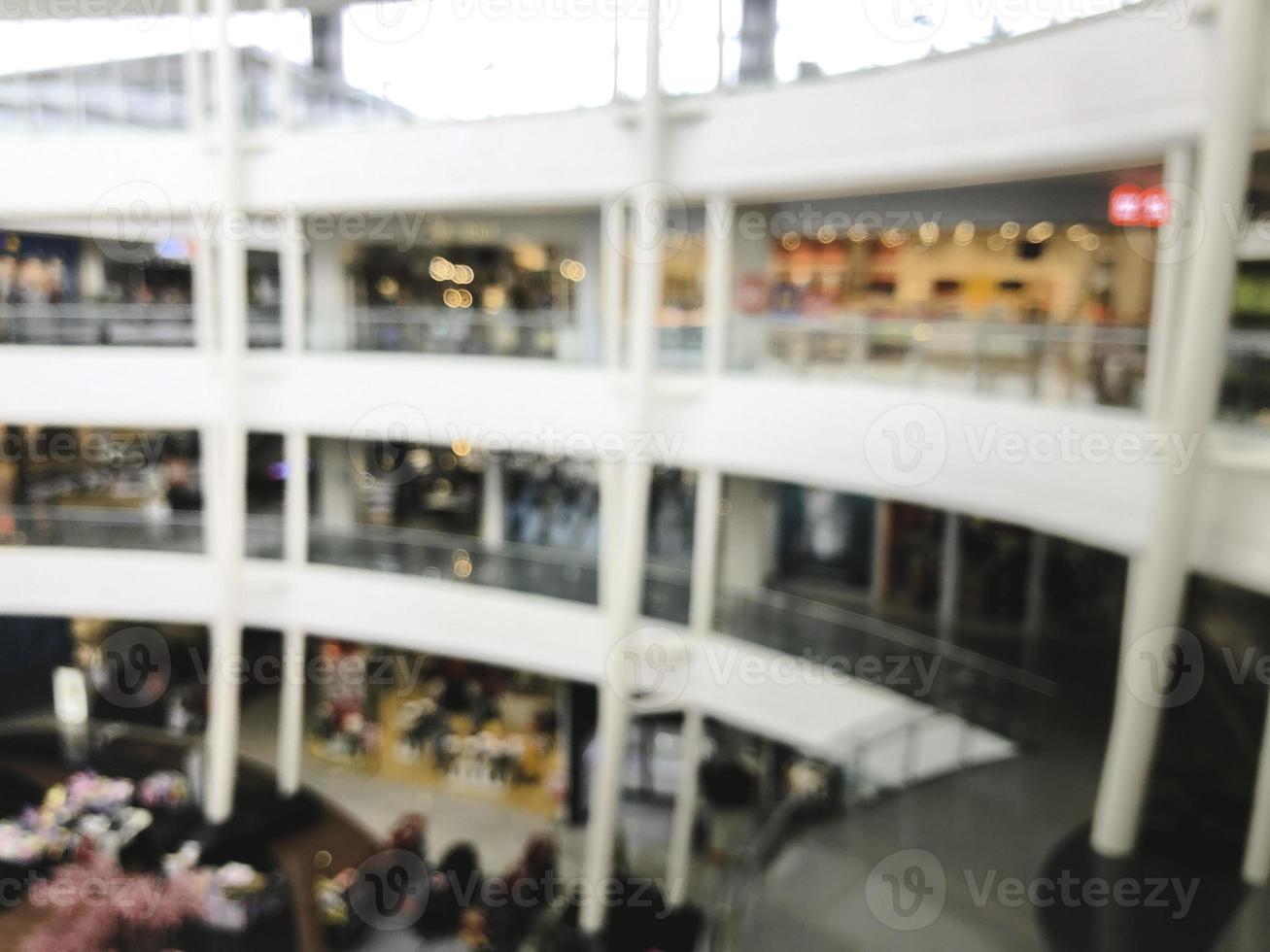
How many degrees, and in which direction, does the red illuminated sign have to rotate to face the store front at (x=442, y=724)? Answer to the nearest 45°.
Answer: approximately 90° to its right

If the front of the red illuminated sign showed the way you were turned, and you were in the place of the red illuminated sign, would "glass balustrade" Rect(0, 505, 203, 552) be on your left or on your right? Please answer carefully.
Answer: on your right

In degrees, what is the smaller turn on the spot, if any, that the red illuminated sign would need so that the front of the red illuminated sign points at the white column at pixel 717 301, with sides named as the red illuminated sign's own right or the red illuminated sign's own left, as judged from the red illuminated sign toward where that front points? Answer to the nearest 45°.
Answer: approximately 45° to the red illuminated sign's own right

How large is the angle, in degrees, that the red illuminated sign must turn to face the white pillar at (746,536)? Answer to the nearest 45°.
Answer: approximately 90° to its right

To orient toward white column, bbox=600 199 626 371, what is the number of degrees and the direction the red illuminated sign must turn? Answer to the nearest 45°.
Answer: approximately 45° to its right

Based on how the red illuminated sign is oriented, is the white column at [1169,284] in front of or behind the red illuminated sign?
in front

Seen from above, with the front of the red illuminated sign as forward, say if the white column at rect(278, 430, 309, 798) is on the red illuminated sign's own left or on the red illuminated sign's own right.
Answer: on the red illuminated sign's own right

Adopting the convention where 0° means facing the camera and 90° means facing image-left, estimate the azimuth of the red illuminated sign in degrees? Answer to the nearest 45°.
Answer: approximately 0°

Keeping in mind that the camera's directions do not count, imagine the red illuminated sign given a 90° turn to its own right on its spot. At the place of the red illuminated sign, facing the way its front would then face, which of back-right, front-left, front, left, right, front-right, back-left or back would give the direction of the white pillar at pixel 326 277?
front
